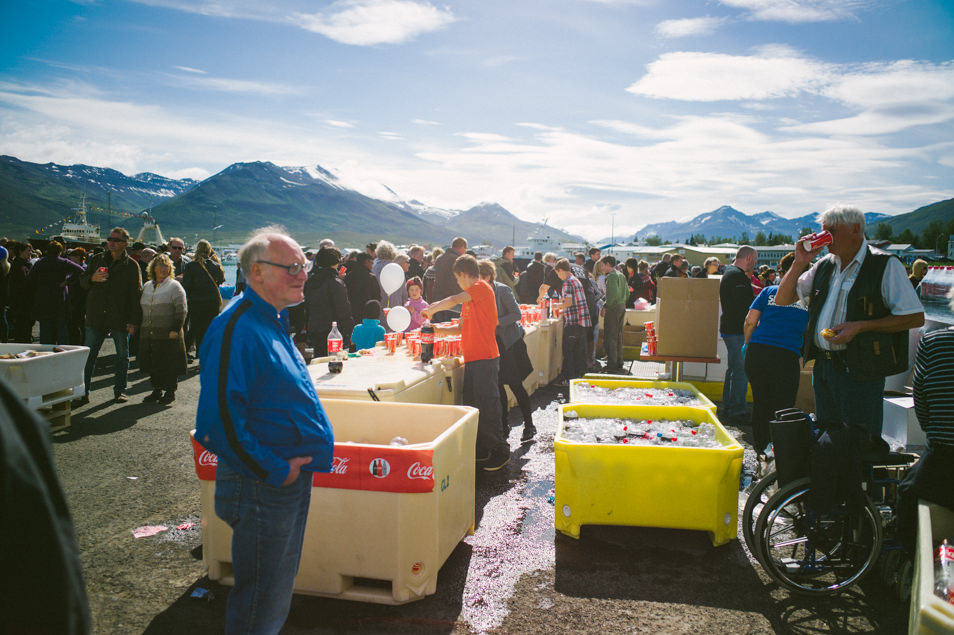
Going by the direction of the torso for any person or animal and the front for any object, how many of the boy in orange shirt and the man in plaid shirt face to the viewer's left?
2

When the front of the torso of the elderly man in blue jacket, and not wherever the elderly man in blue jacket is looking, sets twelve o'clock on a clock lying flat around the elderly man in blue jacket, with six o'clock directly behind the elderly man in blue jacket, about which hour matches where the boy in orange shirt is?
The boy in orange shirt is roughly at 10 o'clock from the elderly man in blue jacket.

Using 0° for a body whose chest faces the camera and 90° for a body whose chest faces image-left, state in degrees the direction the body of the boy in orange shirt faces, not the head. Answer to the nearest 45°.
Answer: approximately 90°

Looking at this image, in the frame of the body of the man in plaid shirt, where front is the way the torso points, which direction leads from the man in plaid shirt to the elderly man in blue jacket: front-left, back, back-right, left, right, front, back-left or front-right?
left

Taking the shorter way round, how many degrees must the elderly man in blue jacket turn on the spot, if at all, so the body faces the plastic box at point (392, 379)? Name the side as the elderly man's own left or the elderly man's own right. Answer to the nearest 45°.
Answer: approximately 90° to the elderly man's own left

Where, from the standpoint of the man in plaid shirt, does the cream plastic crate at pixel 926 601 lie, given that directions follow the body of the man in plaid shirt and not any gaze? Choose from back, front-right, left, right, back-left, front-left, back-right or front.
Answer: left

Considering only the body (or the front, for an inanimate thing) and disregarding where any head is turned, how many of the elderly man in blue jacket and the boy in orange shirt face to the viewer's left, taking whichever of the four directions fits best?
1

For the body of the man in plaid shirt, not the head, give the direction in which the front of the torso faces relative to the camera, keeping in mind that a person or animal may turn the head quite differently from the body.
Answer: to the viewer's left

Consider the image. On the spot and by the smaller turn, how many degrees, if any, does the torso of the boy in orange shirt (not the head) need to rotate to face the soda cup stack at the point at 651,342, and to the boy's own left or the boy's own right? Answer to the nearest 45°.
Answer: approximately 135° to the boy's own right

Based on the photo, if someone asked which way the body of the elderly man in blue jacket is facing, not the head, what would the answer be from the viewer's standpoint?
to the viewer's right

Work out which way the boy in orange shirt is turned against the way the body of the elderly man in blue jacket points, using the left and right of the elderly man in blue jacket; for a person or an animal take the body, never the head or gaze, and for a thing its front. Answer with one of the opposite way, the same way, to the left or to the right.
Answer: the opposite way

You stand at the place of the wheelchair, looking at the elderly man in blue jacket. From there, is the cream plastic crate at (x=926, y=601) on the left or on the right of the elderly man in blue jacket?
left

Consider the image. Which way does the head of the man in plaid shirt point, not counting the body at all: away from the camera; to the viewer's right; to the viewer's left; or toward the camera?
to the viewer's left

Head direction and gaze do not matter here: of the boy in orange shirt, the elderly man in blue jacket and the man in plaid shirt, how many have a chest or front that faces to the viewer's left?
2

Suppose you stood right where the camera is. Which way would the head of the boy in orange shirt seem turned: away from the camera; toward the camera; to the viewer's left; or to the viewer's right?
to the viewer's left

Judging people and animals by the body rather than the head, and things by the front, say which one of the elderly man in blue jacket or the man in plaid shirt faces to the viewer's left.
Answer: the man in plaid shirt
